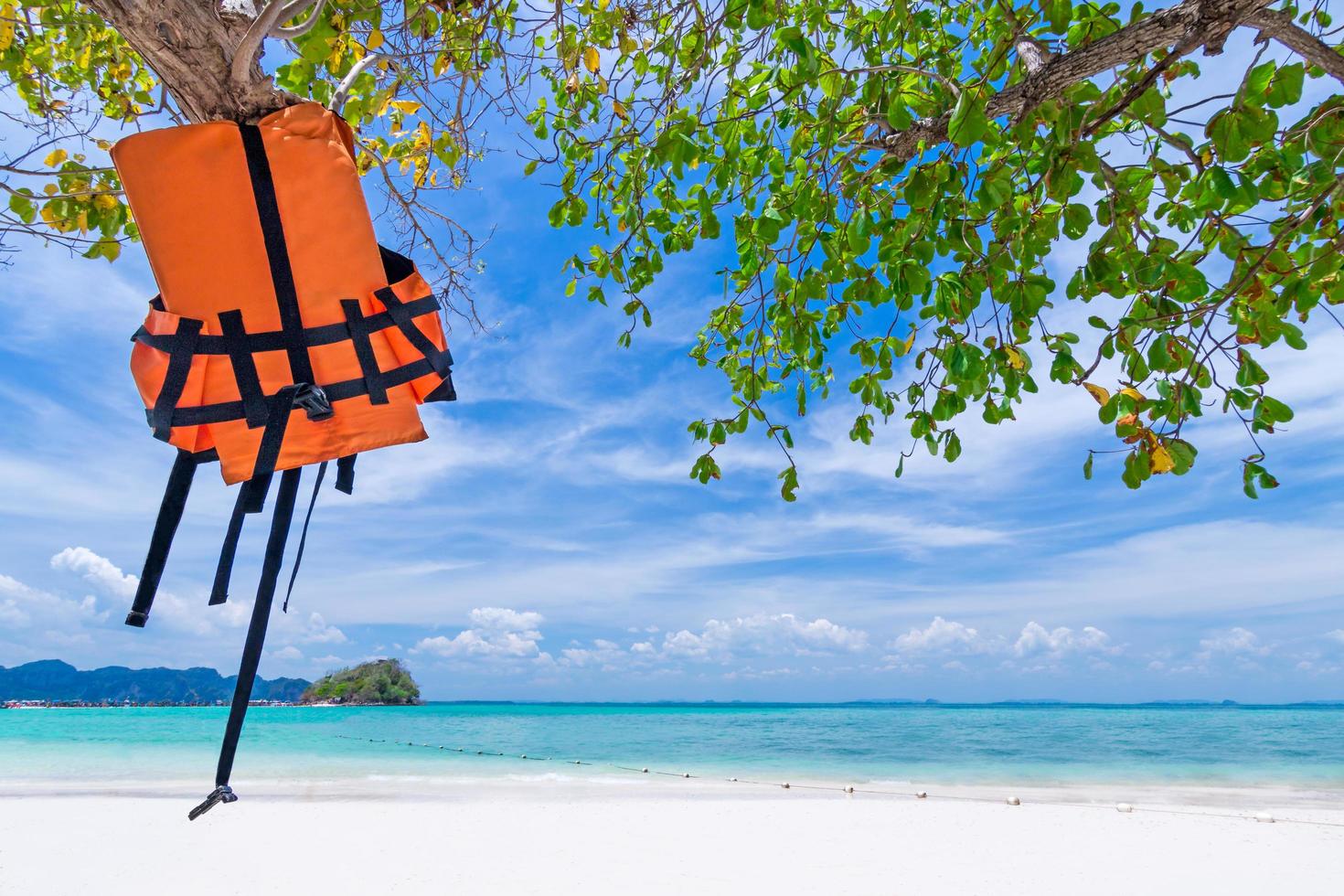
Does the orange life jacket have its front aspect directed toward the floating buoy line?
no
